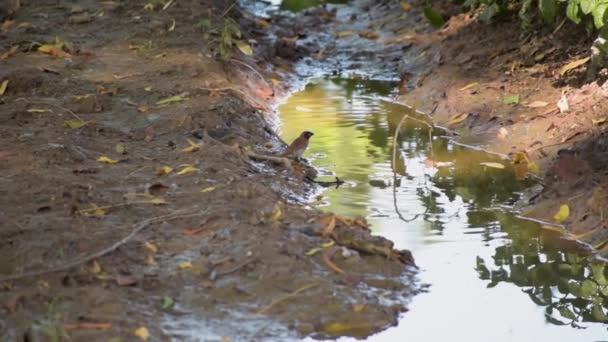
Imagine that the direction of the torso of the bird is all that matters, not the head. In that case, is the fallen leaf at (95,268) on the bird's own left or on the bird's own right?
on the bird's own right

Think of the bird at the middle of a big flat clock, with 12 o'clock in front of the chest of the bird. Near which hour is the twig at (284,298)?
The twig is roughly at 3 o'clock from the bird.

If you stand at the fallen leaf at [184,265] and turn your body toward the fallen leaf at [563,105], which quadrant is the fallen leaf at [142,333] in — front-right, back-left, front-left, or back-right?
back-right

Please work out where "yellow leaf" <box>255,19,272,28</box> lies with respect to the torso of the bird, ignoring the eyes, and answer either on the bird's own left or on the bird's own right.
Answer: on the bird's own left

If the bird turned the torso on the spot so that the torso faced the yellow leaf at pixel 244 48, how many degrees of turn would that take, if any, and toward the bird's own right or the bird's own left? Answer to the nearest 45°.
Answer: approximately 90° to the bird's own left

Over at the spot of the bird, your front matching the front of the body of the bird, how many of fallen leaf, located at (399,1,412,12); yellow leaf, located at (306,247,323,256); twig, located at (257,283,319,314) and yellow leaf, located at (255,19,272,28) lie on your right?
2

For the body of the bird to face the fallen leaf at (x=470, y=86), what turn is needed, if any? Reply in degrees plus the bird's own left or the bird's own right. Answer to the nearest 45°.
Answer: approximately 45° to the bird's own left

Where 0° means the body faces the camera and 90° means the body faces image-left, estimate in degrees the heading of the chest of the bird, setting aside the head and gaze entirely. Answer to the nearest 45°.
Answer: approximately 270°

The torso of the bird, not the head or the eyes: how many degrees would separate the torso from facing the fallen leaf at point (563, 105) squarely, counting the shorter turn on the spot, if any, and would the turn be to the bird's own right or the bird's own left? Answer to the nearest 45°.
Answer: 0° — it already faces it

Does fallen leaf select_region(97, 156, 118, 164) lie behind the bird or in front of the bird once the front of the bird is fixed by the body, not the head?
behind

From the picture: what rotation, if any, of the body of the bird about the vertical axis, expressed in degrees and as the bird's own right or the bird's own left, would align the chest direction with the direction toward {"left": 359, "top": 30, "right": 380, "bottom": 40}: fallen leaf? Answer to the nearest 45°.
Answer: approximately 90° to the bird's own left

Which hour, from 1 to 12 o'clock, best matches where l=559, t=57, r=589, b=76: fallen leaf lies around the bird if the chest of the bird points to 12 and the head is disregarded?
The fallen leaf is roughly at 11 o'clock from the bird.

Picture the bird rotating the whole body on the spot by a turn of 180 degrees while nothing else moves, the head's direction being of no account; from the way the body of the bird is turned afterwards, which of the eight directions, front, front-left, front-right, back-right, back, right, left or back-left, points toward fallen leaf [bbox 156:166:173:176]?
front-left

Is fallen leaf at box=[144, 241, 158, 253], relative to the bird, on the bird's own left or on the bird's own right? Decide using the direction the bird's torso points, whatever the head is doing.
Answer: on the bird's own right
